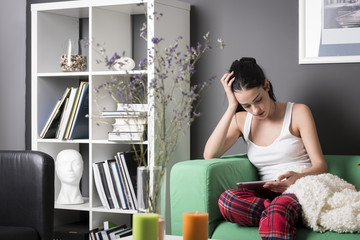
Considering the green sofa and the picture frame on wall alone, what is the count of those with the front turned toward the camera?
2

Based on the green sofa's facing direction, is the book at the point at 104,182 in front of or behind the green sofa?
behind

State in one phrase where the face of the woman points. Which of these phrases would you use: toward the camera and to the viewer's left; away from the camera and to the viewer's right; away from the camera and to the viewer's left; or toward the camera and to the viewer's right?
toward the camera and to the viewer's left

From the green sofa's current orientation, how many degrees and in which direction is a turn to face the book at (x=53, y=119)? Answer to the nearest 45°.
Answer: approximately 135° to its right

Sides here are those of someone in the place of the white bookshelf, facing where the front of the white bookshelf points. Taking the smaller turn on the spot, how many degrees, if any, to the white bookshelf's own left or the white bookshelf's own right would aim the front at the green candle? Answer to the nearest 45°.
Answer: approximately 45° to the white bookshelf's own left

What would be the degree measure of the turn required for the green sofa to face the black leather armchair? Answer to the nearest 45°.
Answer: approximately 90° to its right

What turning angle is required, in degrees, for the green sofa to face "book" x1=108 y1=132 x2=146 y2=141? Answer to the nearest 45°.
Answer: approximately 135° to its right

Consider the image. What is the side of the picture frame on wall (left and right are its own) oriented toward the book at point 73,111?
right

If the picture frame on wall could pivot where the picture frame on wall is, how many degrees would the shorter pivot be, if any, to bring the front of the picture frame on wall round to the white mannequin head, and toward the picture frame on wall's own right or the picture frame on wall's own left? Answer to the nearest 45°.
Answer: approximately 90° to the picture frame on wall's own right

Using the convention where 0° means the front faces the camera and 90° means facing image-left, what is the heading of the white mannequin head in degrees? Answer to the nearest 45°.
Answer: approximately 315°

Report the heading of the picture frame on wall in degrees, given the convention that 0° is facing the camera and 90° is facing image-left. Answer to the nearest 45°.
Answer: approximately 0°
